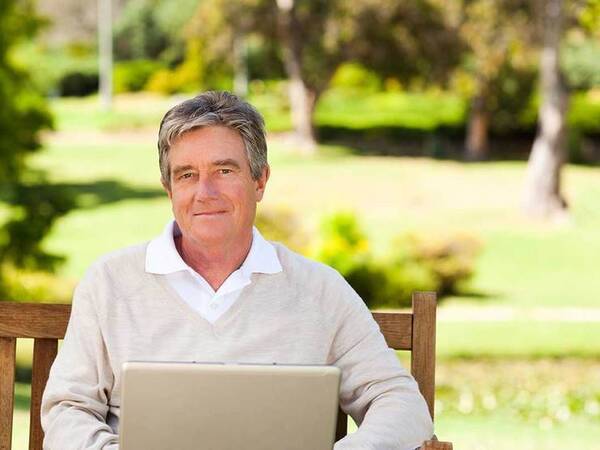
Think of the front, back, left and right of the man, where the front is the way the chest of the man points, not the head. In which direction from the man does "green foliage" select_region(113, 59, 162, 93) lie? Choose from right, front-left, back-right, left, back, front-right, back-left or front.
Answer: back

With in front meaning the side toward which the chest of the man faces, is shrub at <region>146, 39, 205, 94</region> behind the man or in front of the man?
behind

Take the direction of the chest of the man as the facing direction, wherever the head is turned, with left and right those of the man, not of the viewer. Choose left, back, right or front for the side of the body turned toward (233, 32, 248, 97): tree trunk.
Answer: back

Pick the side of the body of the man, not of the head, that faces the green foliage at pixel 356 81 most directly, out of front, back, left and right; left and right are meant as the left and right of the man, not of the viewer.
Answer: back

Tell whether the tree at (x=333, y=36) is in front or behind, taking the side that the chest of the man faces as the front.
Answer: behind

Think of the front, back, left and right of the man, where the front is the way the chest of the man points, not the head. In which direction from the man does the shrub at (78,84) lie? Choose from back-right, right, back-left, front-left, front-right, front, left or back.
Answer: back

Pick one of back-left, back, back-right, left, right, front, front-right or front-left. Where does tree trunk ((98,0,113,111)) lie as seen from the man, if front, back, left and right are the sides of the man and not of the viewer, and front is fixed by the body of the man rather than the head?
back

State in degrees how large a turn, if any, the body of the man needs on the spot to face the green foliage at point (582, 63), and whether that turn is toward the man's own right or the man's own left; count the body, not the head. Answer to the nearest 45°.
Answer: approximately 180°

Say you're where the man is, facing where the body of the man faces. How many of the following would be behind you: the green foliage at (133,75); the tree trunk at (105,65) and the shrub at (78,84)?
3

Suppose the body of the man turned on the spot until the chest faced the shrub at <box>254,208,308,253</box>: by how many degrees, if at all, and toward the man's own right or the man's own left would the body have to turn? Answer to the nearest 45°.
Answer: approximately 180°

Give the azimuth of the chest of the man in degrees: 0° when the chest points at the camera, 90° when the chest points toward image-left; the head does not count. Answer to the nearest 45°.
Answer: approximately 0°

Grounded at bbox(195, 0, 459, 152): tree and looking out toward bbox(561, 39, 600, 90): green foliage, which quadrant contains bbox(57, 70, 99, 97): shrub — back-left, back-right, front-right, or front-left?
back-left

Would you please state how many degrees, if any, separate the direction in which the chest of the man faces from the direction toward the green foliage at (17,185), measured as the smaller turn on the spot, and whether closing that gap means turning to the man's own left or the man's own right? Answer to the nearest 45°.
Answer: approximately 180°
